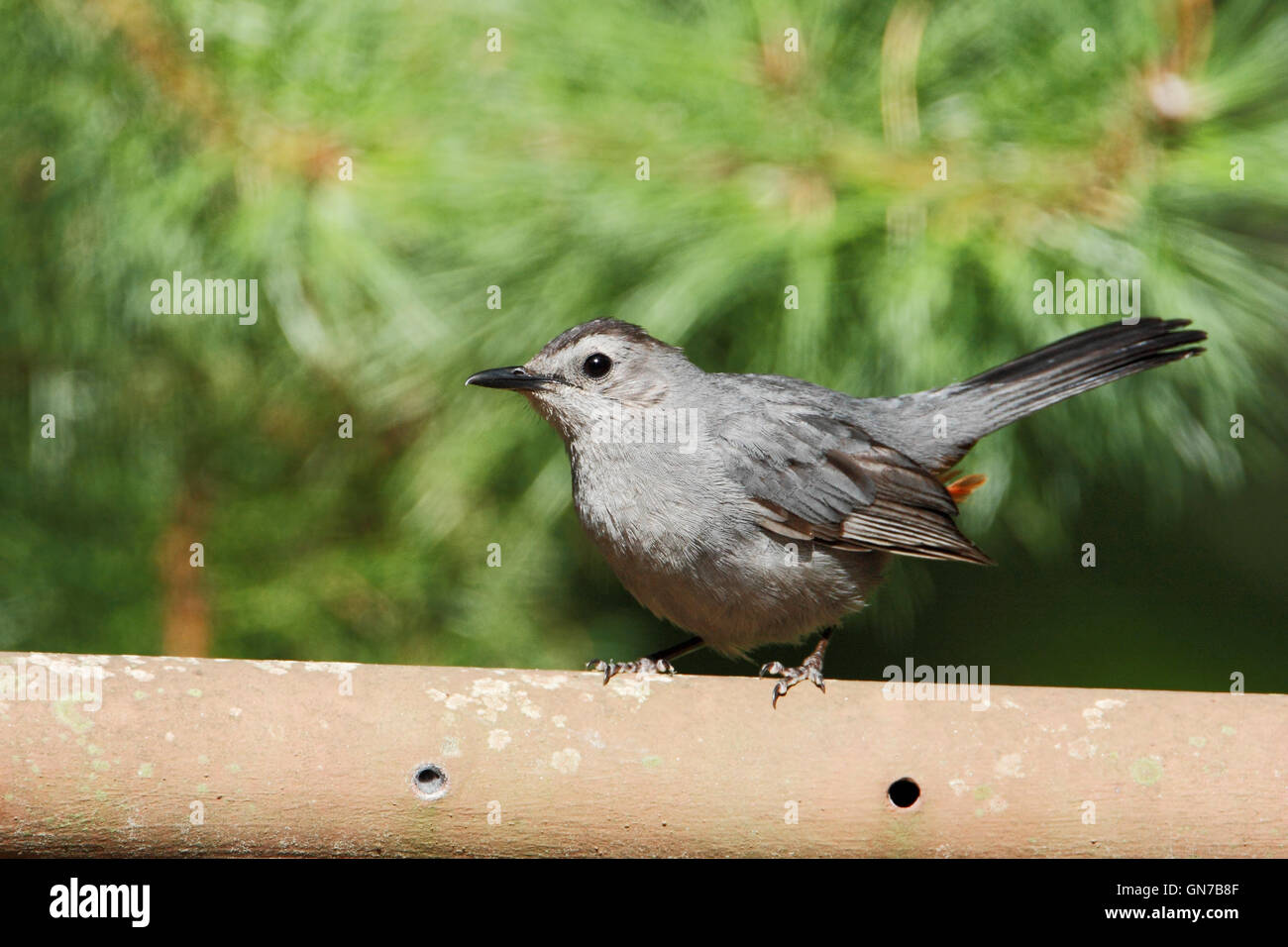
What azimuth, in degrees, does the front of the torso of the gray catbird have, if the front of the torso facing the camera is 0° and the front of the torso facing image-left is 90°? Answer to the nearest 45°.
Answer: approximately 90°
